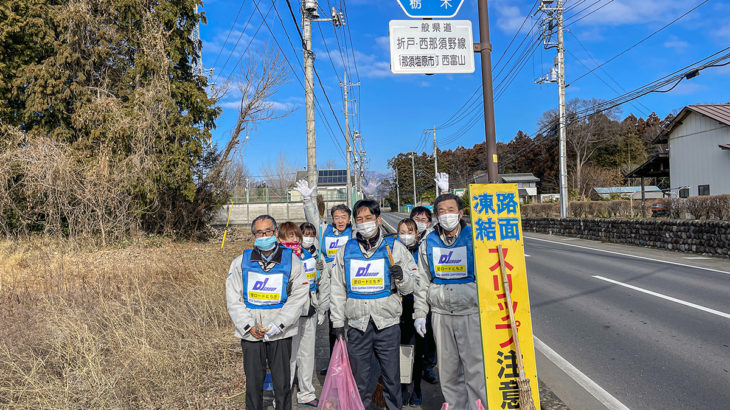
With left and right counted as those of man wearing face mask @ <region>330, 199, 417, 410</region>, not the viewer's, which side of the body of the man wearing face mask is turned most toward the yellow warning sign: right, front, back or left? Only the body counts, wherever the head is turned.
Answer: left

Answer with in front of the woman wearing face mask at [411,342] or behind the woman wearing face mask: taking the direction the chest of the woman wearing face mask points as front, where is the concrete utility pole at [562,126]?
behind

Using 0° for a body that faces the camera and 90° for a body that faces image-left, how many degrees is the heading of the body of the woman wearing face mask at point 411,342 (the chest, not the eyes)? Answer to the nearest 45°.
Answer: approximately 0°

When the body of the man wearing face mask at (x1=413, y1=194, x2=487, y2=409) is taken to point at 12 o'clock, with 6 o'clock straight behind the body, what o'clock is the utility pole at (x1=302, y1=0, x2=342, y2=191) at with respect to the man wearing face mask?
The utility pole is roughly at 5 o'clock from the man wearing face mask.

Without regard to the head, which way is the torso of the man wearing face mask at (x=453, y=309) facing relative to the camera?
toward the camera

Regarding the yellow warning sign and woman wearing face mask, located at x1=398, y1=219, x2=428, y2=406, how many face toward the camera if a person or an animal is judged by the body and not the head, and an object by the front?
2

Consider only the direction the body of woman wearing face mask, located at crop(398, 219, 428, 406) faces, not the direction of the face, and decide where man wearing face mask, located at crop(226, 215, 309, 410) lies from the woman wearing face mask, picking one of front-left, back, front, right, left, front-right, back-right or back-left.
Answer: front-right

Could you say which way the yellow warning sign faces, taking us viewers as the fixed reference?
facing the viewer

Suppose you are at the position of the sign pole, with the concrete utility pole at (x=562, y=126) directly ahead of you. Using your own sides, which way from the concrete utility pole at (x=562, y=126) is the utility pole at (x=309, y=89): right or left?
left

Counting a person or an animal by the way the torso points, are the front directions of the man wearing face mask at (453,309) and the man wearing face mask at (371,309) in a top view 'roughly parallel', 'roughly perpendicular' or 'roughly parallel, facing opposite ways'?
roughly parallel

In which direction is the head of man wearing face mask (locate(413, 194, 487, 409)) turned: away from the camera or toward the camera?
toward the camera

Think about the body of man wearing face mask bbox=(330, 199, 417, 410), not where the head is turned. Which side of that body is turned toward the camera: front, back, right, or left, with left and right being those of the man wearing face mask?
front

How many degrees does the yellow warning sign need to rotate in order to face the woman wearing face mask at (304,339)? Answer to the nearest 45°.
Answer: approximately 90° to its right
